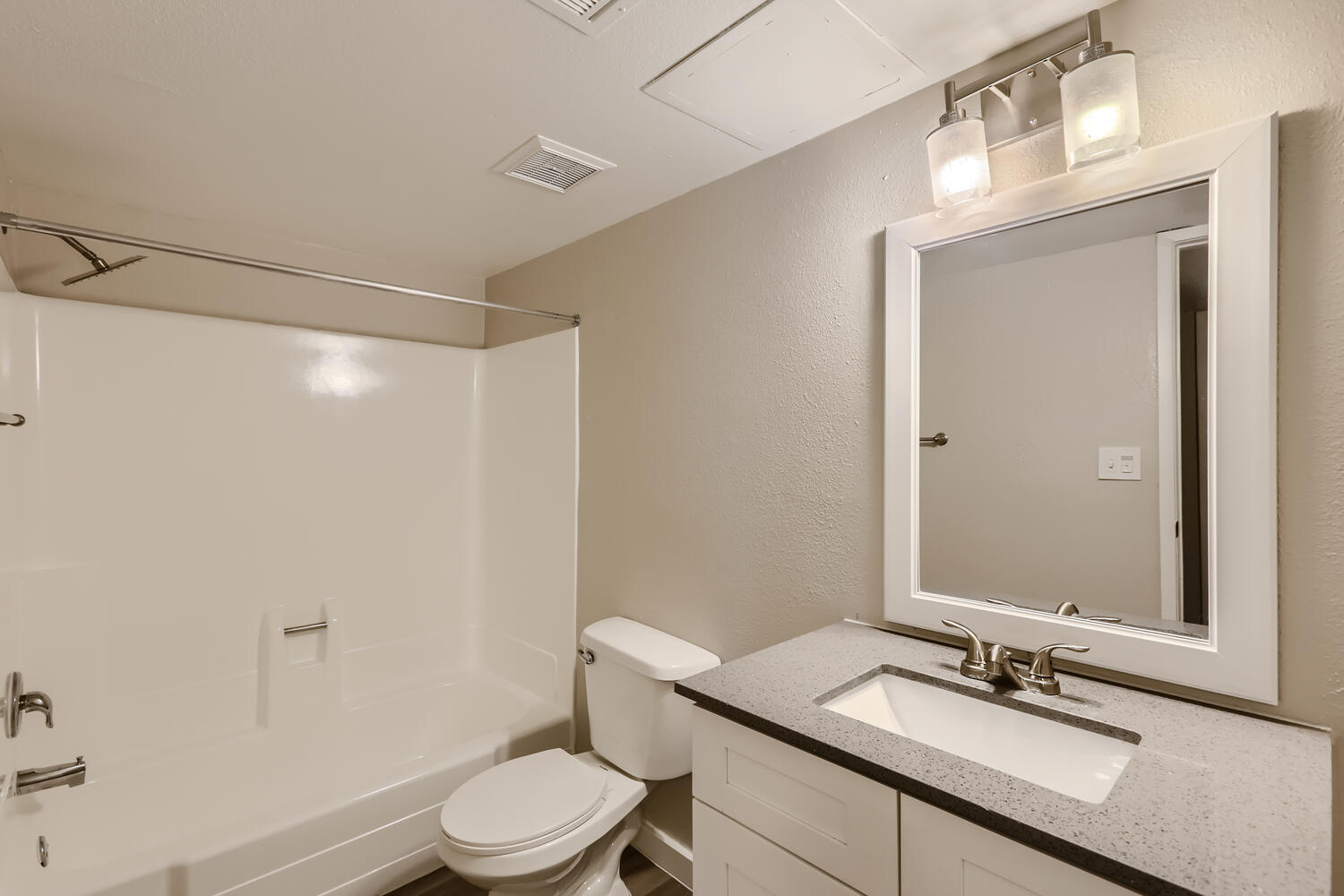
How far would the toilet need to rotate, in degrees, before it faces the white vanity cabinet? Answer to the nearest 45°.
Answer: approximately 45° to its left

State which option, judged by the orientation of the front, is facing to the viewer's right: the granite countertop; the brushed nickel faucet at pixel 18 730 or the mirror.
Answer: the brushed nickel faucet

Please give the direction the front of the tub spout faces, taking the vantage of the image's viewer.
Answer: facing to the right of the viewer

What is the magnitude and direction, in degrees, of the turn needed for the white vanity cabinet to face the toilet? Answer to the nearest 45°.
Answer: approximately 90° to its right

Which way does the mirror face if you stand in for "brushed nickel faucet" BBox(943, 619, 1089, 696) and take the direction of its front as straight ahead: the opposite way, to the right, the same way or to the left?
the same way

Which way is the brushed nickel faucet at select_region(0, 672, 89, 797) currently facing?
to the viewer's right

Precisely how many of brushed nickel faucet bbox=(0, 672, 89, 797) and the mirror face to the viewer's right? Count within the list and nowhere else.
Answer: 1

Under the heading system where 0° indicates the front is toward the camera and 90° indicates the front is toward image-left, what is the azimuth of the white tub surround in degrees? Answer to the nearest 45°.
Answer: approximately 315°

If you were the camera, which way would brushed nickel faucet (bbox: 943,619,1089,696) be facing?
facing the viewer and to the left of the viewer

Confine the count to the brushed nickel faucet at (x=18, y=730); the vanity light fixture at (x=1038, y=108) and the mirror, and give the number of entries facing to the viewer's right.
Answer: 1

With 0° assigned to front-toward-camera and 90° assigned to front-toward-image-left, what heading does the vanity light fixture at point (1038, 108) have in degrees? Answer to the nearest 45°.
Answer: approximately 45°
